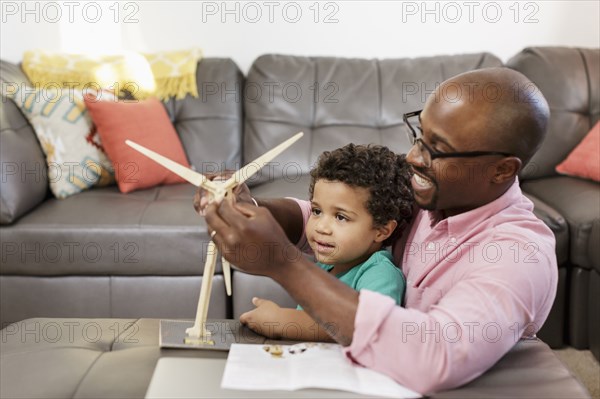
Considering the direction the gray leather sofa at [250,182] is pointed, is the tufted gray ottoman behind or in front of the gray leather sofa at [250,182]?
in front

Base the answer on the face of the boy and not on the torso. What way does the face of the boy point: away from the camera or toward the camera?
toward the camera

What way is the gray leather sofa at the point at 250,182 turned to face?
toward the camera

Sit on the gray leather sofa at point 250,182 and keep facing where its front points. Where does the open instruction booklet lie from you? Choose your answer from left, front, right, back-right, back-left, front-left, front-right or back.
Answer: front

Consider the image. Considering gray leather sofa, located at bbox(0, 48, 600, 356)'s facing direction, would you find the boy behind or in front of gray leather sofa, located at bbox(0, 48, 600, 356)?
in front

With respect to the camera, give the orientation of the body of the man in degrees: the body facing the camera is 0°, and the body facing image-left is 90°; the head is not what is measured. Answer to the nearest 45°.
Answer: approximately 45°

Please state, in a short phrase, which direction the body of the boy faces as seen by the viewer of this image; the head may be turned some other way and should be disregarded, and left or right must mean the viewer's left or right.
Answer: facing the viewer and to the left of the viewer
